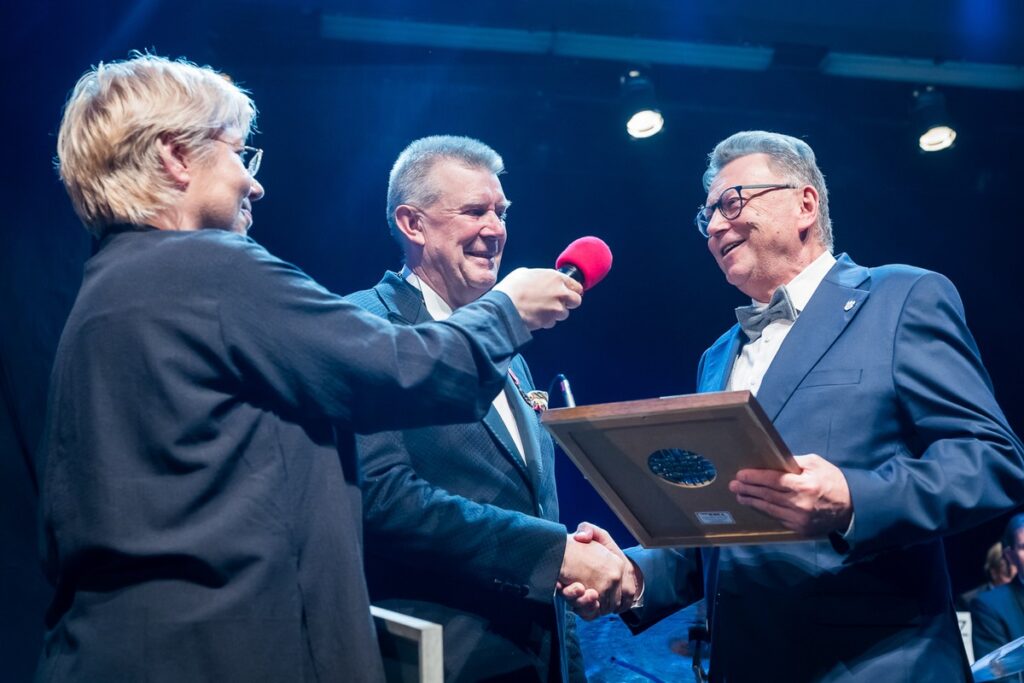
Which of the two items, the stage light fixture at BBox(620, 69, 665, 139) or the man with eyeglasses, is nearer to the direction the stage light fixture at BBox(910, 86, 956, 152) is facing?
the man with eyeglasses

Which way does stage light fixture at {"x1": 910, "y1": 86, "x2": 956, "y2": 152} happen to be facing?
toward the camera

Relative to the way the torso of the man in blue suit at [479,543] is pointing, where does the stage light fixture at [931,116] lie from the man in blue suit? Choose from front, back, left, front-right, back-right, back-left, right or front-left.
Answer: left

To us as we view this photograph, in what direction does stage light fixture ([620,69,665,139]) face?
facing the viewer

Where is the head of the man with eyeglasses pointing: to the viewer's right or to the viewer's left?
to the viewer's left

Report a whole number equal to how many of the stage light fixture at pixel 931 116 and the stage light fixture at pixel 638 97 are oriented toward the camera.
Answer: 2

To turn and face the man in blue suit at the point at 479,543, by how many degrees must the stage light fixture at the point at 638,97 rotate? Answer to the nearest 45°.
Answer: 0° — it already faces them

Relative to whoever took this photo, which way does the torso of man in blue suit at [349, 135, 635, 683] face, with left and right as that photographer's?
facing the viewer and to the right of the viewer

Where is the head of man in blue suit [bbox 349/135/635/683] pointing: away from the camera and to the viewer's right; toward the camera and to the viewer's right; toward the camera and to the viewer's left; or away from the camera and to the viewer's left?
toward the camera and to the viewer's right

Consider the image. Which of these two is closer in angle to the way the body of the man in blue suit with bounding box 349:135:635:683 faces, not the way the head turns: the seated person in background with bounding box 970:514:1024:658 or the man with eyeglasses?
the man with eyeglasses

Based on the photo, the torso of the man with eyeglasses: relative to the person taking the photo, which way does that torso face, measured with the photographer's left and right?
facing the viewer and to the left of the viewer
